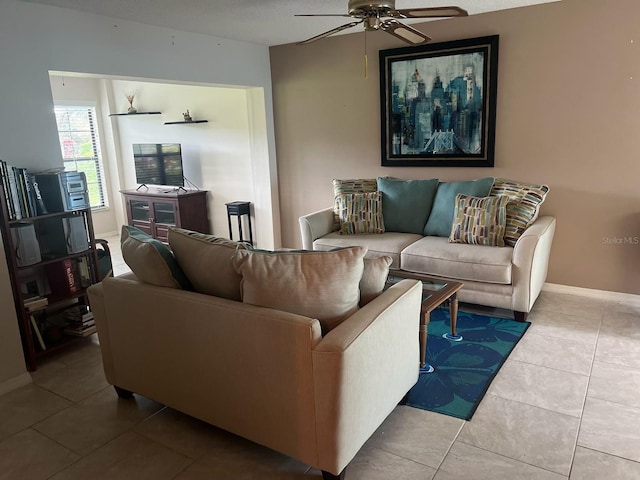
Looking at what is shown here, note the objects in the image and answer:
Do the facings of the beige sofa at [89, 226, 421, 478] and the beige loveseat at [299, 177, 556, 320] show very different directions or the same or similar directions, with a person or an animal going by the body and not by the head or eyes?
very different directions

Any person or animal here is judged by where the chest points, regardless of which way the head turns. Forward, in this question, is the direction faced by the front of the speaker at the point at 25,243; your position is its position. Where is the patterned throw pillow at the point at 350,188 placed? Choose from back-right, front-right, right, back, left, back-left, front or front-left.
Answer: front-left

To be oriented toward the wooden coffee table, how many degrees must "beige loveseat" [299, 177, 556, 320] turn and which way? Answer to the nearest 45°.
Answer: approximately 45° to its left

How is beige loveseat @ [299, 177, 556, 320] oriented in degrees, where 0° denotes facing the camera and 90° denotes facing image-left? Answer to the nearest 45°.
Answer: approximately 45°

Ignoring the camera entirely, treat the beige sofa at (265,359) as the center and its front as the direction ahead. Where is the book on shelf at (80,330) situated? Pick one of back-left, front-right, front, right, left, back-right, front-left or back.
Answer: left

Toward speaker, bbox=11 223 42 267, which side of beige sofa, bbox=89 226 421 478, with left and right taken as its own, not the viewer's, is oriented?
left

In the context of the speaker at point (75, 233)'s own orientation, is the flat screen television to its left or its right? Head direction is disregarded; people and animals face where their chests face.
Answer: on its left

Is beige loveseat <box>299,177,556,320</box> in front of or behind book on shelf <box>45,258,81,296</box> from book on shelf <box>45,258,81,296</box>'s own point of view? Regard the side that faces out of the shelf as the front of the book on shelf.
in front

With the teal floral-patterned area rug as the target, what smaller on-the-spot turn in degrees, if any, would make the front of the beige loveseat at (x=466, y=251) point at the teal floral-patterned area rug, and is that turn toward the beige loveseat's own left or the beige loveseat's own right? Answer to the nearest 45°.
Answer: approximately 45° to the beige loveseat's own left

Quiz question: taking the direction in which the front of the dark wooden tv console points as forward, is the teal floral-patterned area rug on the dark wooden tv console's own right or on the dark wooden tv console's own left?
on the dark wooden tv console's own left

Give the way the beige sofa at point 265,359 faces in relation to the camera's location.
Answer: facing away from the viewer and to the right of the viewer

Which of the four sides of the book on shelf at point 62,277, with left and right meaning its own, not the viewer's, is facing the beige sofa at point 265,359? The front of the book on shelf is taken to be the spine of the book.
front

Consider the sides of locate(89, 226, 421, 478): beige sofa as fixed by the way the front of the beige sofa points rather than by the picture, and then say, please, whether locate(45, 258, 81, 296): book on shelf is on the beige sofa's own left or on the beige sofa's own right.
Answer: on the beige sofa's own left
